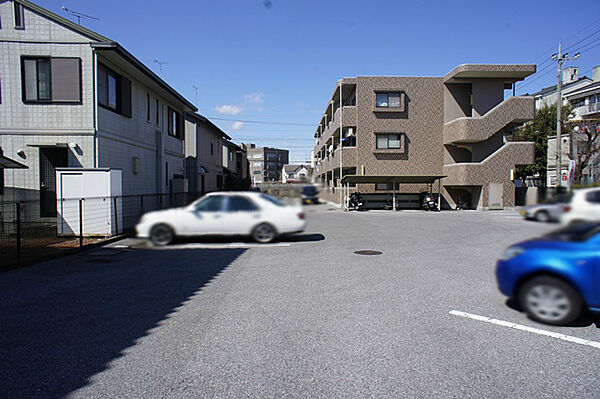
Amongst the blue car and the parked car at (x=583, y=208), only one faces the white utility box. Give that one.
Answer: the blue car

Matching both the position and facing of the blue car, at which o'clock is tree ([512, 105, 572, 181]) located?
The tree is roughly at 3 o'clock from the blue car.

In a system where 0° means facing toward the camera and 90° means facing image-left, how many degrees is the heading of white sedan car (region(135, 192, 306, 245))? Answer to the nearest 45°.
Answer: approximately 90°

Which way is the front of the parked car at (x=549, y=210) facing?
to the viewer's left

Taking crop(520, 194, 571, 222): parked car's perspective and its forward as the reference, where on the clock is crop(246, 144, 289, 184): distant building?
The distant building is roughly at 1 o'clock from the parked car.

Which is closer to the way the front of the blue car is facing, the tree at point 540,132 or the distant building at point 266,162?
the distant building

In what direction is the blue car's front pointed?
to the viewer's left

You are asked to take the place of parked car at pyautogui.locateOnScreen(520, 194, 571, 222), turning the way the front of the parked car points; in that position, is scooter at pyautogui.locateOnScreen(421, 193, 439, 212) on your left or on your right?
on your right
